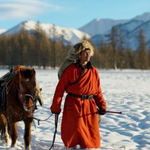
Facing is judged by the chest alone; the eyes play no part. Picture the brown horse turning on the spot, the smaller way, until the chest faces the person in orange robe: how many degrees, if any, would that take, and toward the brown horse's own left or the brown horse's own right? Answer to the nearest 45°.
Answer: approximately 45° to the brown horse's own left

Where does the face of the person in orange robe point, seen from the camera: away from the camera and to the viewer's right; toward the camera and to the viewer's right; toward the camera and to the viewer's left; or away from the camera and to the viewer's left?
toward the camera and to the viewer's right

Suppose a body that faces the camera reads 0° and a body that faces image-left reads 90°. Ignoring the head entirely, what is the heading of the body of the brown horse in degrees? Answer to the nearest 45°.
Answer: approximately 315°
